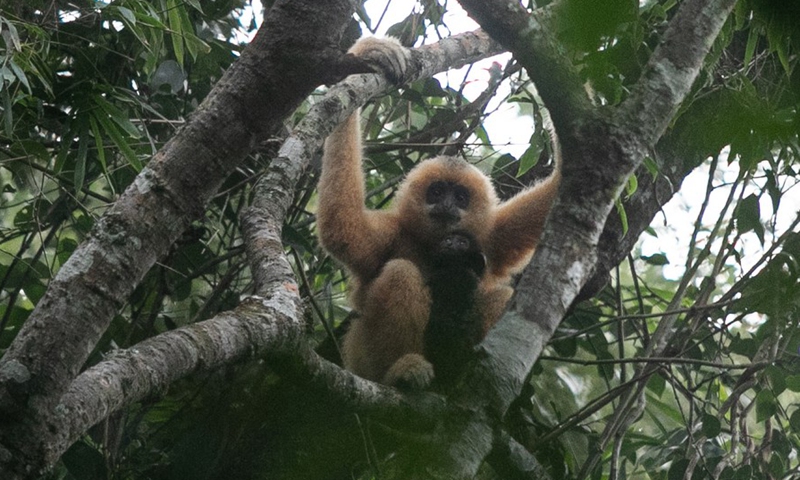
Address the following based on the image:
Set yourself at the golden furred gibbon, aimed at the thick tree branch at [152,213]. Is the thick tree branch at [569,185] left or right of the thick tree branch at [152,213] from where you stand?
left
